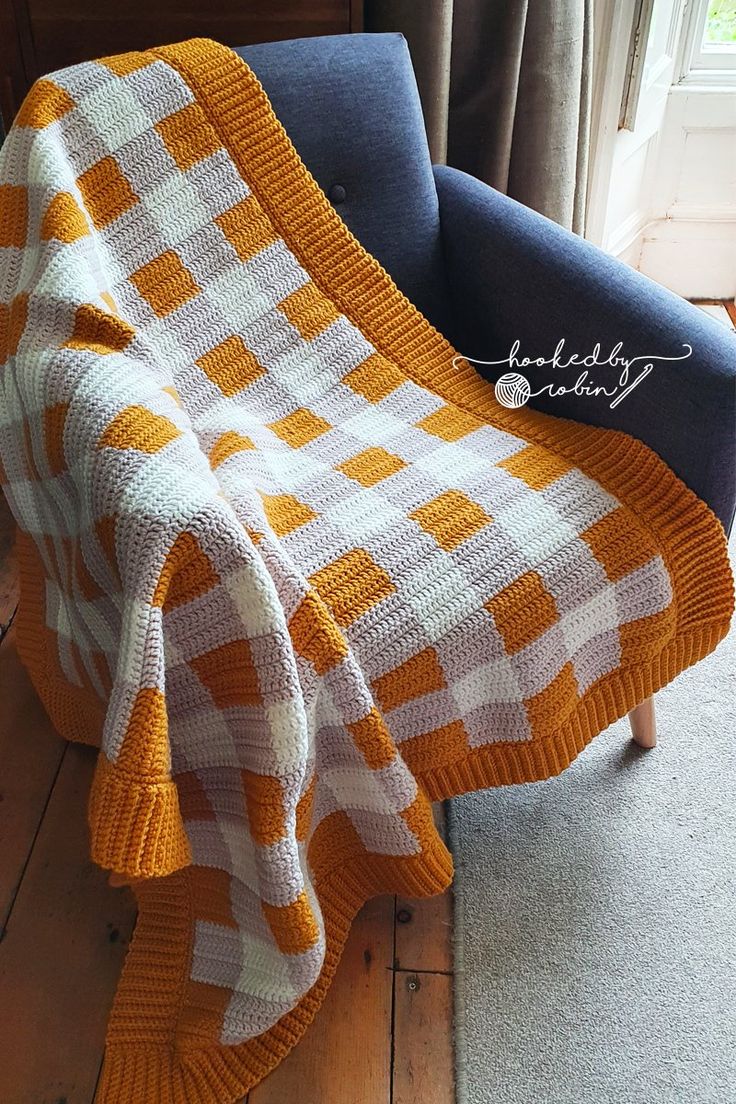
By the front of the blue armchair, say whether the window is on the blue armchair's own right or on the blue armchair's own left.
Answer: on the blue armchair's own left

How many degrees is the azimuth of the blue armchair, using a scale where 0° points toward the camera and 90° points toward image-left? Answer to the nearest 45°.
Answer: approximately 315°

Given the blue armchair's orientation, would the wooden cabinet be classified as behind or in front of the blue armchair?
behind
